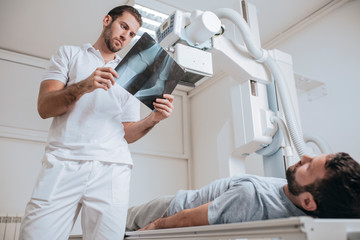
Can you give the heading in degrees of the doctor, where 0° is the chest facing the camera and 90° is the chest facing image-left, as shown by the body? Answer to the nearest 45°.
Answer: approximately 315°

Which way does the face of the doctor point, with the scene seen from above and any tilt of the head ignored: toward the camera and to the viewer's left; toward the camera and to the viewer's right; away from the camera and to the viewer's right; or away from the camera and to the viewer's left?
toward the camera and to the viewer's right

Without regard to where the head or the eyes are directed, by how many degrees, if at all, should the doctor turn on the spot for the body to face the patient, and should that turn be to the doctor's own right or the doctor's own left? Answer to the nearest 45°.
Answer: approximately 45° to the doctor's own left
